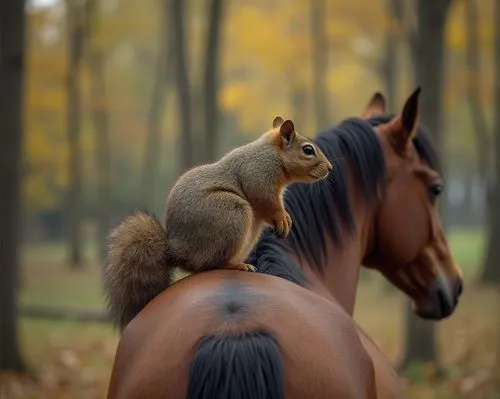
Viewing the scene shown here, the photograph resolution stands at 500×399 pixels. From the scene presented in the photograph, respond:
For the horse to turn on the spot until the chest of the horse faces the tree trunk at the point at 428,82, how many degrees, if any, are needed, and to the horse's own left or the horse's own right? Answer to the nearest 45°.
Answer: approximately 45° to the horse's own left

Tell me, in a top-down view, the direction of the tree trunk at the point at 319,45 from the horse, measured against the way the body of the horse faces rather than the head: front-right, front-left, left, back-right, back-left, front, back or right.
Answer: front-left

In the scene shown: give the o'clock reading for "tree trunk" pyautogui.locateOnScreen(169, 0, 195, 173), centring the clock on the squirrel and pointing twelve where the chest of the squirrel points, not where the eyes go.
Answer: The tree trunk is roughly at 9 o'clock from the squirrel.

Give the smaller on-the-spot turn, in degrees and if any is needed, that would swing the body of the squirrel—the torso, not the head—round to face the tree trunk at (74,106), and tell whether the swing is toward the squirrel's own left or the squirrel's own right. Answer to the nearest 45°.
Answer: approximately 90° to the squirrel's own left

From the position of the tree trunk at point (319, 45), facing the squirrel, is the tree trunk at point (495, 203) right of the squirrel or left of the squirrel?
left

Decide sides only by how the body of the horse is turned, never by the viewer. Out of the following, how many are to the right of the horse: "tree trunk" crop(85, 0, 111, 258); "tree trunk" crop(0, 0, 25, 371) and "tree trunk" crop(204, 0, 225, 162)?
0

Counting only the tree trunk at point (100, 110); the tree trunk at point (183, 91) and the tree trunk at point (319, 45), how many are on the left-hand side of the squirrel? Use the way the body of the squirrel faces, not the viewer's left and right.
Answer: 3

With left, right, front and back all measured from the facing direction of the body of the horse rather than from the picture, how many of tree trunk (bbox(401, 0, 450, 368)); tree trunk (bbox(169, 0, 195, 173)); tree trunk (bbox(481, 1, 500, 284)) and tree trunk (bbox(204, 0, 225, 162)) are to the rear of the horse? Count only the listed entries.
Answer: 0

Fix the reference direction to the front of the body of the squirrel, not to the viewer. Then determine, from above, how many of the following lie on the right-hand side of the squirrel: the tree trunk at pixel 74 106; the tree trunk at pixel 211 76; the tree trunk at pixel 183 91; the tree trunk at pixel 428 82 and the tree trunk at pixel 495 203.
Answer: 0

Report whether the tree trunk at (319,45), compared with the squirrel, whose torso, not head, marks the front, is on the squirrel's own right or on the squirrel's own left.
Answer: on the squirrel's own left

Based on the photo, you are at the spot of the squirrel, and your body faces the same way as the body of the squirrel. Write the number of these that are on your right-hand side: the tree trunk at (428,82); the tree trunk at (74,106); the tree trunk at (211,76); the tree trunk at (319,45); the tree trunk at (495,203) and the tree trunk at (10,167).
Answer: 0

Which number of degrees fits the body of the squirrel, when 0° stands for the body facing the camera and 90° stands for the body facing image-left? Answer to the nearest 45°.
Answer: approximately 270°

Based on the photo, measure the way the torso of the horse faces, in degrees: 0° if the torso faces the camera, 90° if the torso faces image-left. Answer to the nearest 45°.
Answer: approximately 225°

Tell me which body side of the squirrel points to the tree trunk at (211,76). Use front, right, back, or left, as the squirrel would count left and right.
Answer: left

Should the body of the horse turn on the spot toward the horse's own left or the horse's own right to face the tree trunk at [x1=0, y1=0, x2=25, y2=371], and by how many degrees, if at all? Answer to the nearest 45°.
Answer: approximately 90° to the horse's own left

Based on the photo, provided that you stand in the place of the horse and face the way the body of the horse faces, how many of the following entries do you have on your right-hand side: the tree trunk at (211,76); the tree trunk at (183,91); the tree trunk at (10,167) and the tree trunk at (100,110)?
0

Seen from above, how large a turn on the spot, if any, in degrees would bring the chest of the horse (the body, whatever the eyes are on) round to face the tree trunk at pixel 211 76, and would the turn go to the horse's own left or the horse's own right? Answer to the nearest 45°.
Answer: approximately 45° to the horse's own left

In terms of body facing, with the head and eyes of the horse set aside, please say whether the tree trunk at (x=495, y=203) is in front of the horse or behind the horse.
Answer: in front

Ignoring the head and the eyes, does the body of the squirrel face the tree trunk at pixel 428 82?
no

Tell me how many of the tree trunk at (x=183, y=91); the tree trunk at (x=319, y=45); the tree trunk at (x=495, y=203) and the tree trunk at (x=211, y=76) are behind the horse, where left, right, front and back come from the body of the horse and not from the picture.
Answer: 0
